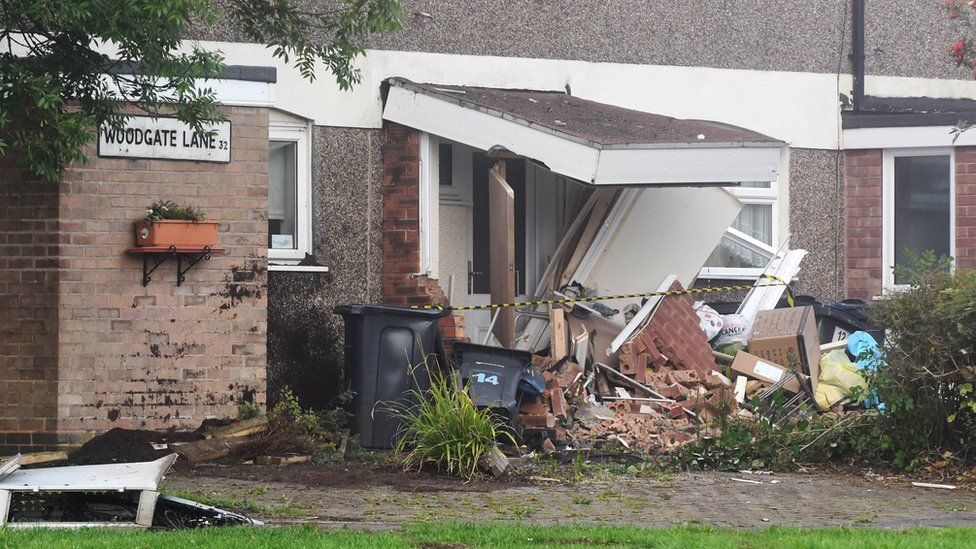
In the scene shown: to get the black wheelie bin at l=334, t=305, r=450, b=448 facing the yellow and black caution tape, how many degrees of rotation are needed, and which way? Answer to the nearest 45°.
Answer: approximately 180°

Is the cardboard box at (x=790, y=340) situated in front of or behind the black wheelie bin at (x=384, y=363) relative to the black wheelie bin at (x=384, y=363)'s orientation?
behind

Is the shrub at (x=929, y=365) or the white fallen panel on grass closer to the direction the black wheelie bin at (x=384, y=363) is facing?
the white fallen panel on grass

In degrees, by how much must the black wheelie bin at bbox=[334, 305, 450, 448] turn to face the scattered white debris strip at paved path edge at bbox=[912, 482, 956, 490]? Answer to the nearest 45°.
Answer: approximately 90° to its left

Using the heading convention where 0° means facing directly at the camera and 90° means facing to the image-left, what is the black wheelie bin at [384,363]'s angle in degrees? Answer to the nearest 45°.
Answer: approximately 45°

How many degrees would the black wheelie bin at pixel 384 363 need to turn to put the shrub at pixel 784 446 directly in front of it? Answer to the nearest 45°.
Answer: approximately 135° to its left
